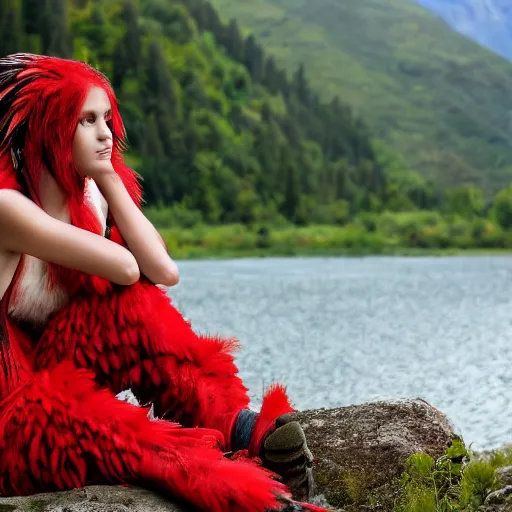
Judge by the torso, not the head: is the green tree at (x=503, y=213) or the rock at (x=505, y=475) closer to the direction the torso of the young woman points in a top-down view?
the rock

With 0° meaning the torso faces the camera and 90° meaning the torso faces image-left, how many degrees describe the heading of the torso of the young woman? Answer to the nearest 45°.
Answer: approximately 315°

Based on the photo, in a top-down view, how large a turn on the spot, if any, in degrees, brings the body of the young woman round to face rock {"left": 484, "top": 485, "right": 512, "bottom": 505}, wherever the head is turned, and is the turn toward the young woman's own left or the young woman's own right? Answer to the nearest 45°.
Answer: approximately 45° to the young woman's own left
